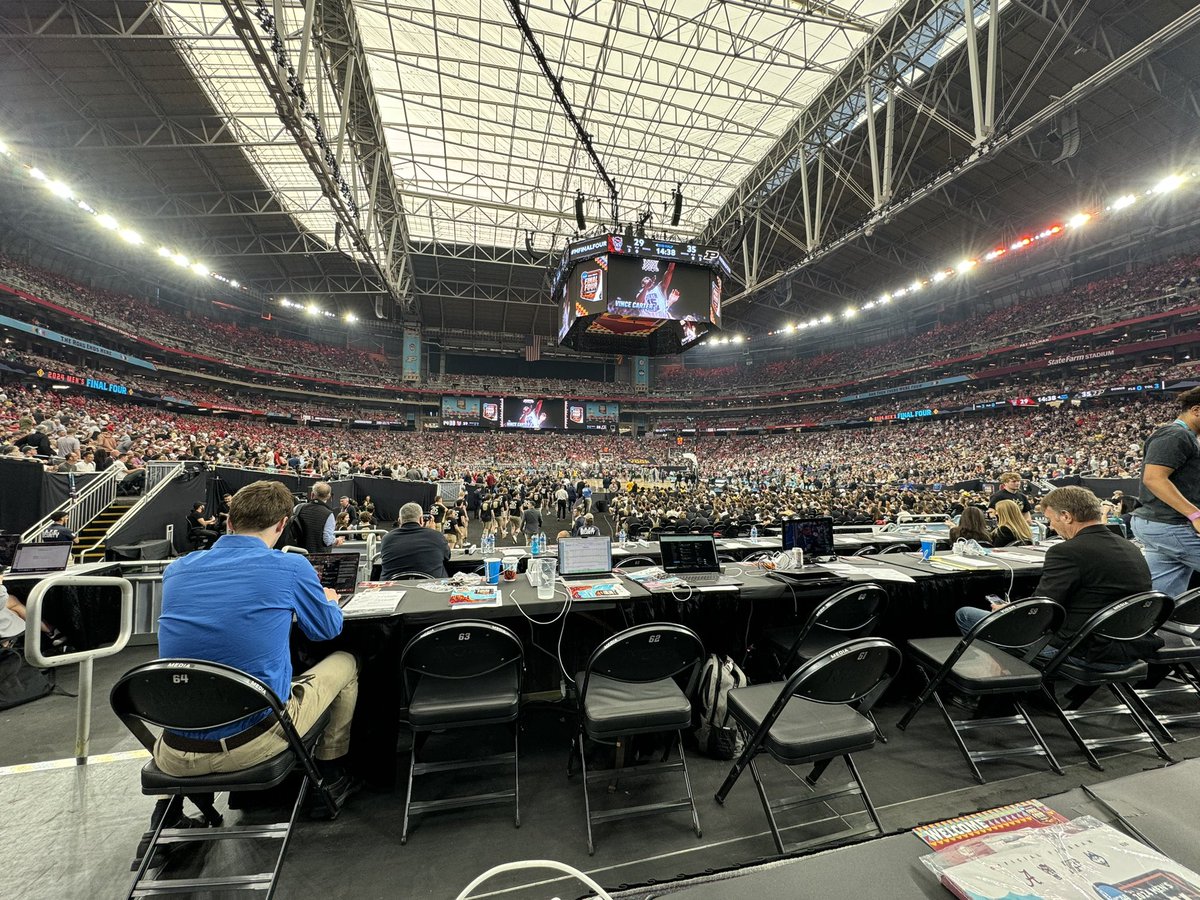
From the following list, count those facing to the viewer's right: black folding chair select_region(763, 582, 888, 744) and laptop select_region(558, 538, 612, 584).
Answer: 0

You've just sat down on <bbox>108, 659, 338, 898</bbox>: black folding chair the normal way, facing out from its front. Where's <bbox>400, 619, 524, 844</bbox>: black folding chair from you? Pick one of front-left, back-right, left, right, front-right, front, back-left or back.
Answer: front-right

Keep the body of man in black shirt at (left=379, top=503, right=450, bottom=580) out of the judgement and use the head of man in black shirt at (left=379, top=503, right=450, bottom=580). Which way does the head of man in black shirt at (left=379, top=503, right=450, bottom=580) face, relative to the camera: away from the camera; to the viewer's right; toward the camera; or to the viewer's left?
away from the camera

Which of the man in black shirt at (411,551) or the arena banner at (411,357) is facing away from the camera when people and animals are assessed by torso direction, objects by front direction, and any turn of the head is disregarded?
the man in black shirt

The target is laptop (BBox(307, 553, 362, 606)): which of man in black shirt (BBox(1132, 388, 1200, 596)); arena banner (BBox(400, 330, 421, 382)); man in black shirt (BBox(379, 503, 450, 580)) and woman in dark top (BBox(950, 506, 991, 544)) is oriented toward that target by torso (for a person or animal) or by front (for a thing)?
the arena banner

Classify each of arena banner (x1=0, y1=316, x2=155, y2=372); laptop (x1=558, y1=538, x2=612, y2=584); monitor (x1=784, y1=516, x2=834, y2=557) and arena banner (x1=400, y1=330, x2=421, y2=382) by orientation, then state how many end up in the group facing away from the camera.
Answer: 0

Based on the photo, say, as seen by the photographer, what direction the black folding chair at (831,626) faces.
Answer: facing away from the viewer and to the left of the viewer

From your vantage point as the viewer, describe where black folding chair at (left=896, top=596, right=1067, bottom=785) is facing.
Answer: facing away from the viewer and to the left of the viewer

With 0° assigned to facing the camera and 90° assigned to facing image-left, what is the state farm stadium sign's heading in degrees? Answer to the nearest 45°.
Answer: approximately 45°

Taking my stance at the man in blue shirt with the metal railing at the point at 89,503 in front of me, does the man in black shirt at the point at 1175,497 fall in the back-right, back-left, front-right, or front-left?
back-right

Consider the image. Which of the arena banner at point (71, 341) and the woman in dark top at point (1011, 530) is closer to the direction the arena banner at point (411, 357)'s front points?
the woman in dark top

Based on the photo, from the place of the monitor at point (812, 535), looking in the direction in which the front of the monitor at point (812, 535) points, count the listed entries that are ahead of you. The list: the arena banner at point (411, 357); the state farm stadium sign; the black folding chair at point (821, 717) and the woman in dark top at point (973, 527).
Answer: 1

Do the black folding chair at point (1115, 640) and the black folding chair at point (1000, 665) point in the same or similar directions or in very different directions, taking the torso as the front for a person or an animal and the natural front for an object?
same or similar directions

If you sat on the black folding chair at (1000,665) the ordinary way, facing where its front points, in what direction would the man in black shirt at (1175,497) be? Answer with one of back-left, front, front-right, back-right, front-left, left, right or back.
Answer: right

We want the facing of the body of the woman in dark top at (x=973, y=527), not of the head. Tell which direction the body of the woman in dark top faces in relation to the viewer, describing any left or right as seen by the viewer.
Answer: facing away from the viewer
